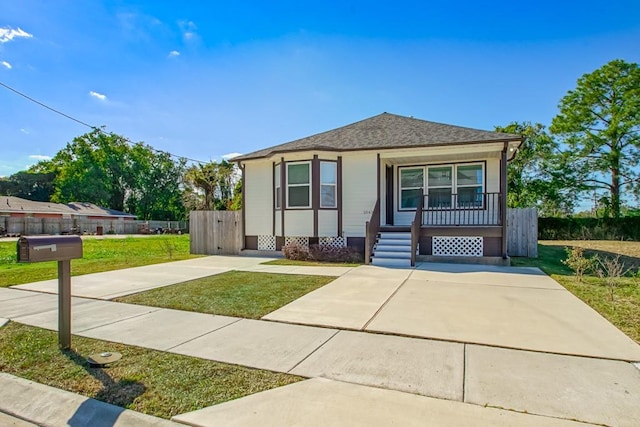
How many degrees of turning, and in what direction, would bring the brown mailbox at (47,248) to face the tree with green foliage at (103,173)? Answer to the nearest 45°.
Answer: approximately 135° to its right

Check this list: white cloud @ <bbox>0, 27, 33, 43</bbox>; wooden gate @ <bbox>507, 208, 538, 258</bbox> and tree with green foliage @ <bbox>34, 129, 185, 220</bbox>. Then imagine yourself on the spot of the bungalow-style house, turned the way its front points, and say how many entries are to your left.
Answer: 1

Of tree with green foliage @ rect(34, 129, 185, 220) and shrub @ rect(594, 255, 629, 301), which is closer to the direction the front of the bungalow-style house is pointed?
the shrub

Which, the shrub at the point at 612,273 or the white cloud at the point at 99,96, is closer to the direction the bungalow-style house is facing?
the shrub

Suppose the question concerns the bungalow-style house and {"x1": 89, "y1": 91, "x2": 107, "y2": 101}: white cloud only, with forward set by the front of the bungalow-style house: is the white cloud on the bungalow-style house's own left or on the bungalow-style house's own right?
on the bungalow-style house's own right

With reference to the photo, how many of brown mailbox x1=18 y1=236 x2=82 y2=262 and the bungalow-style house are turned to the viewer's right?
0

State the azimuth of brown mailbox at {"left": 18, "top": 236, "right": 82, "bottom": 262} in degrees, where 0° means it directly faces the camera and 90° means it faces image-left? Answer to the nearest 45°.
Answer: approximately 45°

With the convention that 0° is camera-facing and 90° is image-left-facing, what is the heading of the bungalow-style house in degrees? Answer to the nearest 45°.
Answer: approximately 0°
